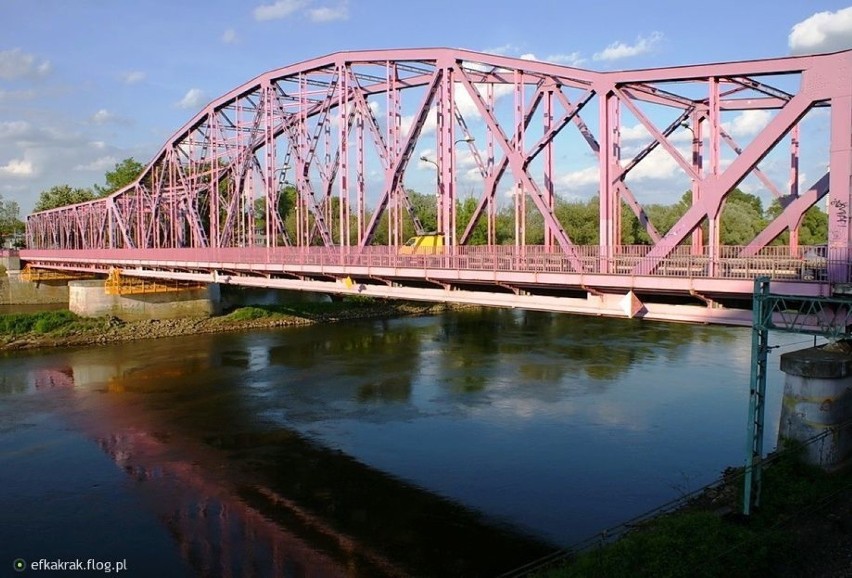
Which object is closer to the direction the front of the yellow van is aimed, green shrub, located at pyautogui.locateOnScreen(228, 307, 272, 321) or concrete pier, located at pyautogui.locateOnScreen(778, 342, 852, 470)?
the green shrub

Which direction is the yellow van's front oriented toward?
to the viewer's left

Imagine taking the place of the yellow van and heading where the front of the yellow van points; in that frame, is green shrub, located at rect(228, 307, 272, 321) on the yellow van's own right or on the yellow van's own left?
on the yellow van's own right

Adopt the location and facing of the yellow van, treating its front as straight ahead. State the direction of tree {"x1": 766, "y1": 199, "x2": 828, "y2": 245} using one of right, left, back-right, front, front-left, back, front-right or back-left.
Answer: back-right

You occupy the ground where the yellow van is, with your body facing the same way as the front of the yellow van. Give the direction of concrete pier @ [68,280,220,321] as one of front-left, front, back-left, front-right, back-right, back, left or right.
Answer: front-right

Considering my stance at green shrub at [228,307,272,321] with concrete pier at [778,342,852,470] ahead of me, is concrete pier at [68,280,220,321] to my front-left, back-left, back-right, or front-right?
back-right

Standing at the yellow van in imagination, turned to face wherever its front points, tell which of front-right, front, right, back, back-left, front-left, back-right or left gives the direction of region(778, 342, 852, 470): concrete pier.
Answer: back-left

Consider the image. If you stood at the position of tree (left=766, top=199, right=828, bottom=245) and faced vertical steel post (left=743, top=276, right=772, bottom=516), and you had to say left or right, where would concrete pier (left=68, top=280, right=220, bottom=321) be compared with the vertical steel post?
right

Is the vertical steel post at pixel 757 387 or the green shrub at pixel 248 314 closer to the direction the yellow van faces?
the green shrub
